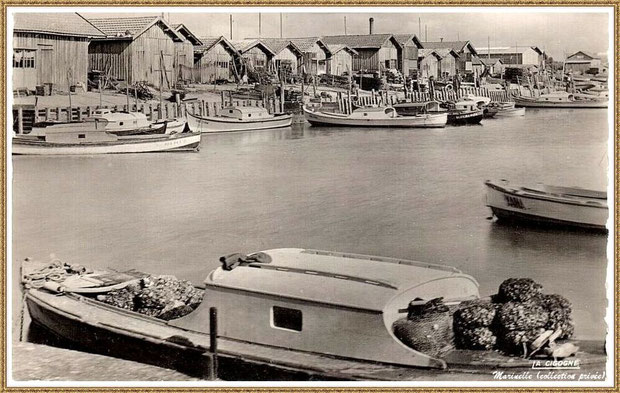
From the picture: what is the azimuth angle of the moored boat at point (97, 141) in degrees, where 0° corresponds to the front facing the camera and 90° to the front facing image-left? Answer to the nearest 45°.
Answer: approximately 270°

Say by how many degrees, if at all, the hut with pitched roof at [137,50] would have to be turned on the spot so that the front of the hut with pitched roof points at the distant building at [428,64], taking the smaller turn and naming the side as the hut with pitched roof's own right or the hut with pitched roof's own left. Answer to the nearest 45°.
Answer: approximately 45° to the hut with pitched roof's own left

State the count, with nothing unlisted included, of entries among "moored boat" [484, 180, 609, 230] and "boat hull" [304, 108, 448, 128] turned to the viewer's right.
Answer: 0

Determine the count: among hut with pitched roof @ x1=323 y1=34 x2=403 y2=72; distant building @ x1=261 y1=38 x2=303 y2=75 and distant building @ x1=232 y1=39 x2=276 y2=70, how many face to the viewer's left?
0

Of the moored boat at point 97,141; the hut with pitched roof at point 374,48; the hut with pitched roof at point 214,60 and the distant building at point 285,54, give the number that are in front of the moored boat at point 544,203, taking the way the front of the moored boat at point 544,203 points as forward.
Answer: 4

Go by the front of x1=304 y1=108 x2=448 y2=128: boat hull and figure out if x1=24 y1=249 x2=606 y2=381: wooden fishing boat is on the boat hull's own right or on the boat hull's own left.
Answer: on the boat hull's own left
